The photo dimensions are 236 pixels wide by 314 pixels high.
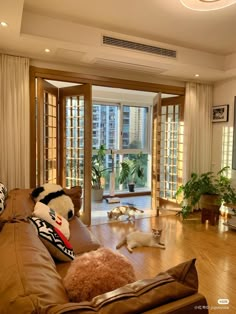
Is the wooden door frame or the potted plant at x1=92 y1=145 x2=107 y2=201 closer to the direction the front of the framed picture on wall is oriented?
the wooden door frame

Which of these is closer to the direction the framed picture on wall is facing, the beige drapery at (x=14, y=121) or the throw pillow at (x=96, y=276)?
the beige drapery

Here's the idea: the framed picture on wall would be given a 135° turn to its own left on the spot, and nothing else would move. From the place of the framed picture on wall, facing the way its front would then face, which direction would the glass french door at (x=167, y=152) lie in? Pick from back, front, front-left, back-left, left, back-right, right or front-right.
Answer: back

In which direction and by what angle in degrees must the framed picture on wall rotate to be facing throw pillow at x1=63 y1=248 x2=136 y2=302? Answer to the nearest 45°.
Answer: approximately 45° to its left

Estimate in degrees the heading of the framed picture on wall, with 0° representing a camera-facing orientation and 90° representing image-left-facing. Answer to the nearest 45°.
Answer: approximately 45°

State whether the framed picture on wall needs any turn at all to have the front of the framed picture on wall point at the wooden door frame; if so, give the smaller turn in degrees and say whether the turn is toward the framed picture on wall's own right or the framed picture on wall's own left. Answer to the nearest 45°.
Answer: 0° — it already faces it

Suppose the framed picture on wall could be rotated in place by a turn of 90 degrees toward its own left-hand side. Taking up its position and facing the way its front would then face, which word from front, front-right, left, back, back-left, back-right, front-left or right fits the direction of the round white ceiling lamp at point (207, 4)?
front-right

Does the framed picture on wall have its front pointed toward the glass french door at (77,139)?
yes

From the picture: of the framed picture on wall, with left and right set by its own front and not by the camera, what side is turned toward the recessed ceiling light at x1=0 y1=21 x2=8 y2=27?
front

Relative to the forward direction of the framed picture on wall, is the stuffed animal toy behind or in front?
in front

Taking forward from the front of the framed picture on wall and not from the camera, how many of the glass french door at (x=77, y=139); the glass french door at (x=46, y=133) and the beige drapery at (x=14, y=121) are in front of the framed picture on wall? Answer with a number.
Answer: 3

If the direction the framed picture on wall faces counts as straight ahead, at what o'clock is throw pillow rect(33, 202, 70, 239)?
The throw pillow is roughly at 11 o'clock from the framed picture on wall.

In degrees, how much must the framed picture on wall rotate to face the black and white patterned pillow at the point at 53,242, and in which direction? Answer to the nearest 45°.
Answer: approximately 45° to its left
